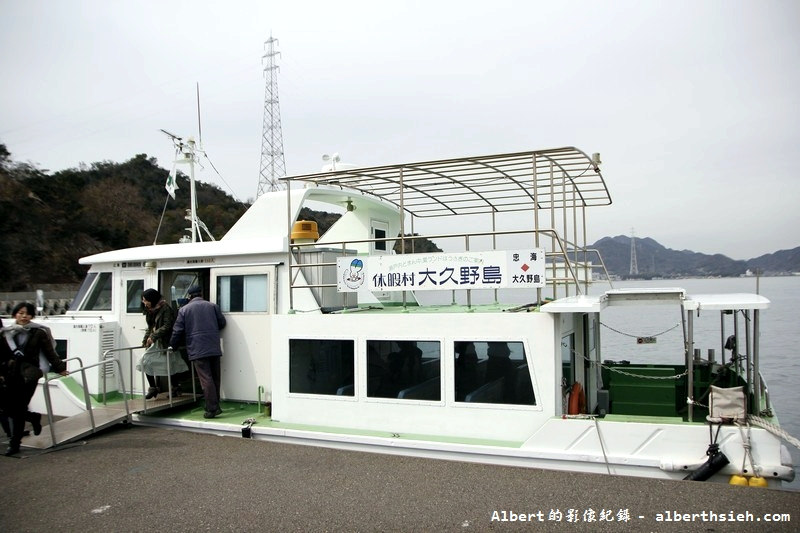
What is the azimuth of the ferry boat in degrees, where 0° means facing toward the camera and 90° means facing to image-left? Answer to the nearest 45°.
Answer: approximately 90°

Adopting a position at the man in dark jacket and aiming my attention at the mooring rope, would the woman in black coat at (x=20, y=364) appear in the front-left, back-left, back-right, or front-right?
back-right
